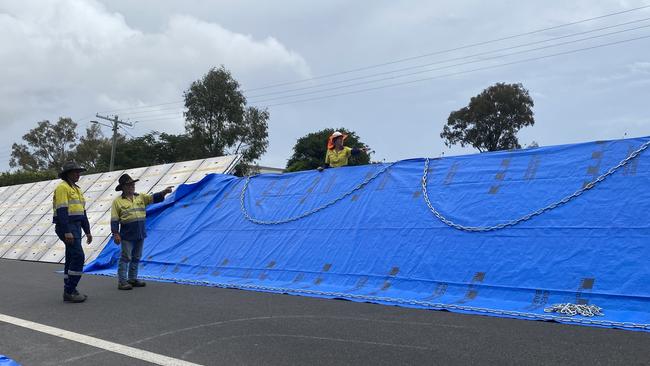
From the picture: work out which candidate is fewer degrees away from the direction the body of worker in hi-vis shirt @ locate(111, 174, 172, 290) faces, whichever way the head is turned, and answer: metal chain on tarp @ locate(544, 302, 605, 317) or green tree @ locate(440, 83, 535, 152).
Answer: the metal chain on tarp

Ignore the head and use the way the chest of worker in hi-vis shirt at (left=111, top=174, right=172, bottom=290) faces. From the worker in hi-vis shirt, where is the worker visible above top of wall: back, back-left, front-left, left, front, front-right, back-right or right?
front-left

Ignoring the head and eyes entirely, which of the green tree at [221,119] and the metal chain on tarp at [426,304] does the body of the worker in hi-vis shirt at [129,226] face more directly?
the metal chain on tarp

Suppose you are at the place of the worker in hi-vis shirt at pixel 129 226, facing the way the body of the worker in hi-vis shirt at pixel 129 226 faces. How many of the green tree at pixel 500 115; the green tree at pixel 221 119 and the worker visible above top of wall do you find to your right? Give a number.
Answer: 0

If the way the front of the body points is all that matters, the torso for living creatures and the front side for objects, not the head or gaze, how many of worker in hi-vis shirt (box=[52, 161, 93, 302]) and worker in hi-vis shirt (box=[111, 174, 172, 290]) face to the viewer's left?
0

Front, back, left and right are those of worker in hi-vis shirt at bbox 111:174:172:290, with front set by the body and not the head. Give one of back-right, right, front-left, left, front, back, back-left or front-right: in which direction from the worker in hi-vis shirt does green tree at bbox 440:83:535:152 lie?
left

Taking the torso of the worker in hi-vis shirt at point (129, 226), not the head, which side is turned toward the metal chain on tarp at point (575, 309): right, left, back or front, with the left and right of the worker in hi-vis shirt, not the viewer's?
front

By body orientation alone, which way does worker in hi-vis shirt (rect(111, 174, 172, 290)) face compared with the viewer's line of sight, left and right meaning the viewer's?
facing the viewer and to the right of the viewer

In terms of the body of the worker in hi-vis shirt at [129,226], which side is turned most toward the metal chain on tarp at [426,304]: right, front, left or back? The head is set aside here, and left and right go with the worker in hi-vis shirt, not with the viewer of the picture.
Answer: front

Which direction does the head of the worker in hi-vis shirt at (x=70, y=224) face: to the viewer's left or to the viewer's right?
to the viewer's right
